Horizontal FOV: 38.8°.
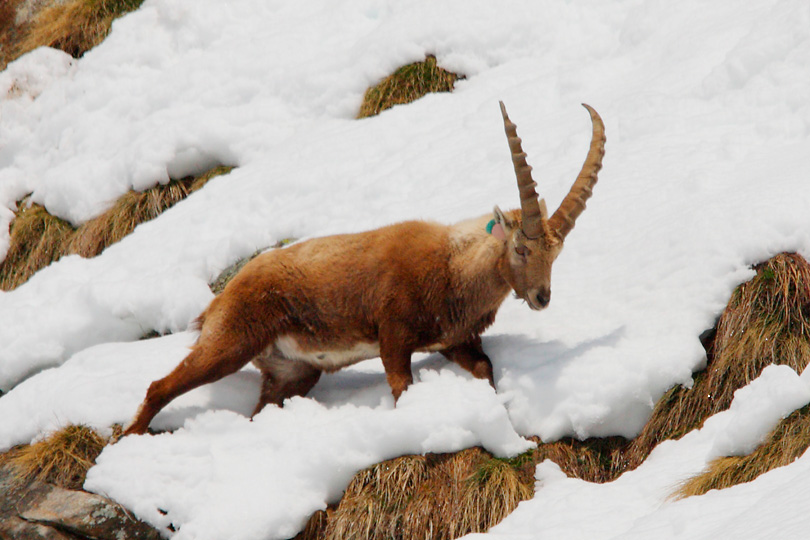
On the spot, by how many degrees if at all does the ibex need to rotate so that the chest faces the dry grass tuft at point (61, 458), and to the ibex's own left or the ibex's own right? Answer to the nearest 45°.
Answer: approximately 180°

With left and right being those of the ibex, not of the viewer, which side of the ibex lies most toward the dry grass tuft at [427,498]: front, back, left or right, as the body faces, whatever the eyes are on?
right

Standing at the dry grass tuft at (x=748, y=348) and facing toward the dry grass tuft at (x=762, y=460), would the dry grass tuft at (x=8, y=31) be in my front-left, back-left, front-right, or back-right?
back-right

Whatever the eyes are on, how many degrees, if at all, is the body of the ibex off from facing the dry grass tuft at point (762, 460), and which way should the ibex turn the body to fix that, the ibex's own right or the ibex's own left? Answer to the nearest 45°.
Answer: approximately 45° to the ibex's own right

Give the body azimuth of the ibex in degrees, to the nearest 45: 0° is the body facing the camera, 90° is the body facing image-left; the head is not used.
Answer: approximately 270°

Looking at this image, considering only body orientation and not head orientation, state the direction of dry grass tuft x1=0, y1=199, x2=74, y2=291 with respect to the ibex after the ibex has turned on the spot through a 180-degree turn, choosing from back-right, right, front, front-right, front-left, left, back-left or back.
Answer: front-right

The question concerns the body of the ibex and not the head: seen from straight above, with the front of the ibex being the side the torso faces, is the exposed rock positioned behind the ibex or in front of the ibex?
behind

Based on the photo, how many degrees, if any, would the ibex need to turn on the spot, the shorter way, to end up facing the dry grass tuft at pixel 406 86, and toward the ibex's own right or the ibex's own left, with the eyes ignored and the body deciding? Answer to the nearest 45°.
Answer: approximately 90° to the ibex's own left

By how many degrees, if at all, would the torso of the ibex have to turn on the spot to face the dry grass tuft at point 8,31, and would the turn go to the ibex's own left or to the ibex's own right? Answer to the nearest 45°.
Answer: approximately 135° to the ibex's own left

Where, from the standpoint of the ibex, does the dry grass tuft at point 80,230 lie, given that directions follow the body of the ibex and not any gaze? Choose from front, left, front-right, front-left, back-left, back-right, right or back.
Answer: back-left
